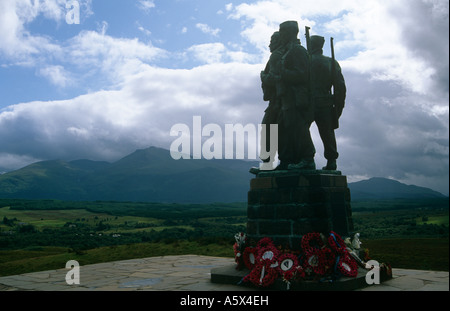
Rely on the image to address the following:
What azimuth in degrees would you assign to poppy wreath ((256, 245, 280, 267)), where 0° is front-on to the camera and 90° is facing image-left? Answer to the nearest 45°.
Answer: approximately 0°

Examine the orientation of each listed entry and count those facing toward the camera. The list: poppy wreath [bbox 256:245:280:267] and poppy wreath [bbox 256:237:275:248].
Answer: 2

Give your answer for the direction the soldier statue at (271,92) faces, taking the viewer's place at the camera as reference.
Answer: facing to the left of the viewer

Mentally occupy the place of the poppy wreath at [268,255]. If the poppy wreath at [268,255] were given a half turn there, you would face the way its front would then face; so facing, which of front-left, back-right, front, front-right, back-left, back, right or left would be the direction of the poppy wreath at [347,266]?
right
